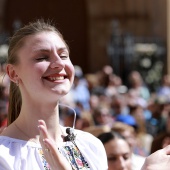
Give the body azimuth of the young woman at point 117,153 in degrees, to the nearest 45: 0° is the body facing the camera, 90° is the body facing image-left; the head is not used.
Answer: approximately 315°

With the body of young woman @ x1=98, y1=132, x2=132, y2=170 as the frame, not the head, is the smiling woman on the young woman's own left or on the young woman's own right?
on the young woman's own right

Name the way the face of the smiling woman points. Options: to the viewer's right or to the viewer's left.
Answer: to the viewer's right

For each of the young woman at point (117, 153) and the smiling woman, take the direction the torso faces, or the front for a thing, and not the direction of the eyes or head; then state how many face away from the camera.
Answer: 0

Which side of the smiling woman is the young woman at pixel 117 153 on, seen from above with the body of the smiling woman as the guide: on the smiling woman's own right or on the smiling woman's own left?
on the smiling woman's own left

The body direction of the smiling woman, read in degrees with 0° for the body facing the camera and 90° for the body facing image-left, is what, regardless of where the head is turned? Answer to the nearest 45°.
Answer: approximately 315°
